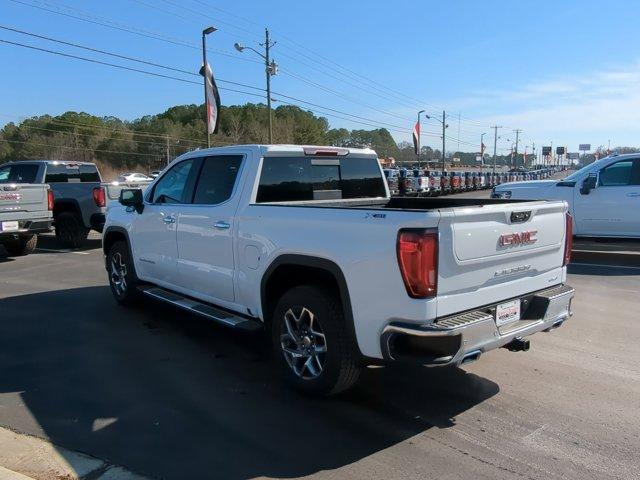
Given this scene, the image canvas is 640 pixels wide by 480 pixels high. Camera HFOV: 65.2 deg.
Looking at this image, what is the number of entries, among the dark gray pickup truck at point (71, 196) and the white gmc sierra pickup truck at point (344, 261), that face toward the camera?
0

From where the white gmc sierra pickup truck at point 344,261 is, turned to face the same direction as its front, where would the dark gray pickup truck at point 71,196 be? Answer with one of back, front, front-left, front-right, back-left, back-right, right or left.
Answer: front

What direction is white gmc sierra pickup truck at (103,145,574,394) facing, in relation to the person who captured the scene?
facing away from the viewer and to the left of the viewer

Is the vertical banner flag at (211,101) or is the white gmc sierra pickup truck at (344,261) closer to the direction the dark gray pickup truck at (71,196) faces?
the vertical banner flag

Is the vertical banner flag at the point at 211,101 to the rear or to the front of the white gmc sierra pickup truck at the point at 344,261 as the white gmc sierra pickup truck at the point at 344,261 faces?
to the front

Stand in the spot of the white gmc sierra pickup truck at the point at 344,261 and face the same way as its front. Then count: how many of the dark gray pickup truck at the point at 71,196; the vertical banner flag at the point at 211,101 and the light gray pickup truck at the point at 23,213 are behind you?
0

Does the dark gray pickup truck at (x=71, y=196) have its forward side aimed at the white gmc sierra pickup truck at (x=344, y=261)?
no

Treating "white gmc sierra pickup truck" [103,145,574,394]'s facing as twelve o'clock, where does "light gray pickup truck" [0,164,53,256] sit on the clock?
The light gray pickup truck is roughly at 12 o'clock from the white gmc sierra pickup truck.

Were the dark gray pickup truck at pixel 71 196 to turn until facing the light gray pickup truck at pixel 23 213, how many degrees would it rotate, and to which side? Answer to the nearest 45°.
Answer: approximately 90° to its left

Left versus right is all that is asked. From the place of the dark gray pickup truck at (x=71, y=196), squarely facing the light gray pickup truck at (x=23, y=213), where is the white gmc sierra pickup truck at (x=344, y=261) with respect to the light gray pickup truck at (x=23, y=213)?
left

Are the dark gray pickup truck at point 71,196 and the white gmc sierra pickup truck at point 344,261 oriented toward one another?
no

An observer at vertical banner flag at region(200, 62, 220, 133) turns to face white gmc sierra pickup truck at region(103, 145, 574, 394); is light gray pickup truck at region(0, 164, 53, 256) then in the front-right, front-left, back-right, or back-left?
front-right

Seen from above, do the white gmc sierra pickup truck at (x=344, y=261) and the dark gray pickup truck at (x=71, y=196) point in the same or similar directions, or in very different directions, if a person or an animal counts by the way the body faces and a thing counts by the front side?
same or similar directions

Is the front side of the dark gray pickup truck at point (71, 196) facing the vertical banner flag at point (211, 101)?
no

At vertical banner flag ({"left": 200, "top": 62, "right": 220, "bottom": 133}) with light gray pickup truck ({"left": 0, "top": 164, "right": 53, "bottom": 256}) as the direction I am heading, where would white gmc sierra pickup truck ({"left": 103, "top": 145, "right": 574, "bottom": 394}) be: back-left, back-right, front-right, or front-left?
front-left
